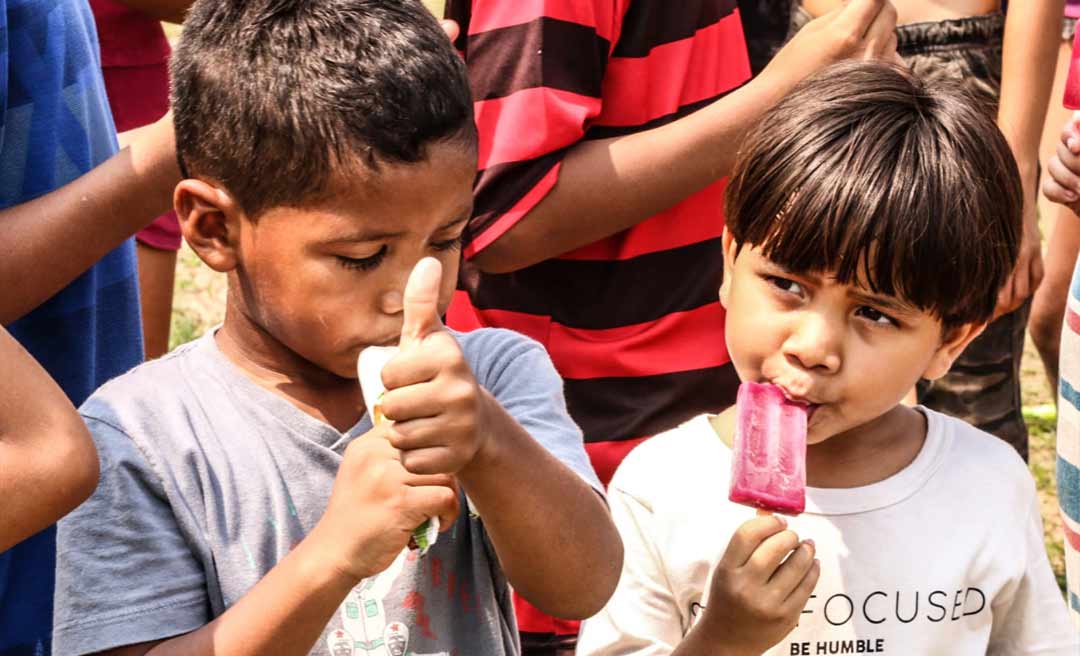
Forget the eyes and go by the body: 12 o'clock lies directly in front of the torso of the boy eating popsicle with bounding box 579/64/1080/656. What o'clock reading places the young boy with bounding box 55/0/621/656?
The young boy is roughly at 2 o'clock from the boy eating popsicle.

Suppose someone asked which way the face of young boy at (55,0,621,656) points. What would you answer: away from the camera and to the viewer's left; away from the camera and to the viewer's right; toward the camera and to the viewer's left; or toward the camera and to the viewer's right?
toward the camera and to the viewer's right

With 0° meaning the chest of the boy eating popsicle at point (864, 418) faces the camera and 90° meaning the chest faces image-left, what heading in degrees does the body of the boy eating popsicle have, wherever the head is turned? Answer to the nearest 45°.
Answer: approximately 0°

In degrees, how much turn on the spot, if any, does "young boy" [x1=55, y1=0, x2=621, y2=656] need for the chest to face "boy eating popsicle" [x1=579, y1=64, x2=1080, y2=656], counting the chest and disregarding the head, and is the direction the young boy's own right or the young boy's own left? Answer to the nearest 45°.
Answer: approximately 45° to the young boy's own left
